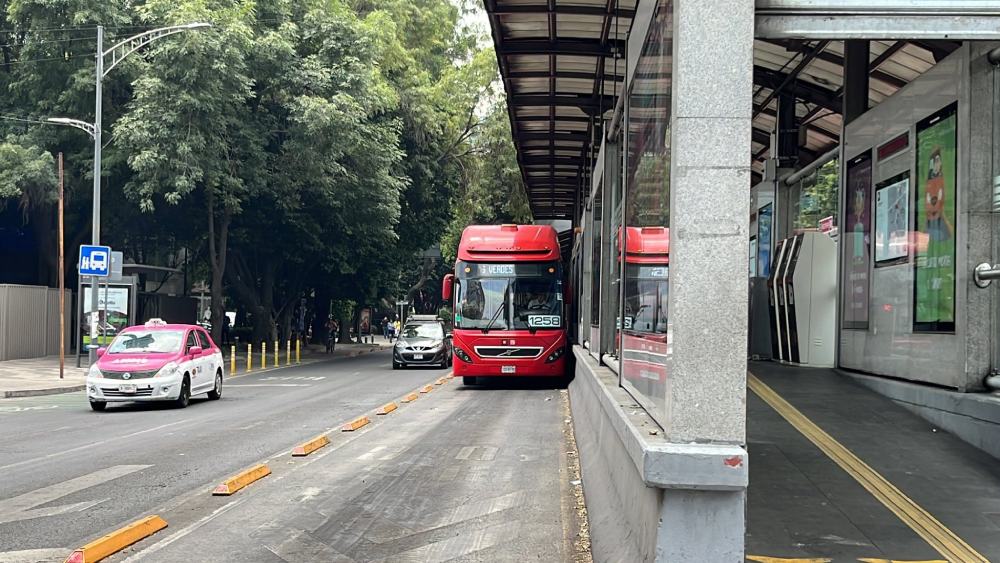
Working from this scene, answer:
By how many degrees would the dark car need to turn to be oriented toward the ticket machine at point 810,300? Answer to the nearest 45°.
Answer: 0° — it already faces it

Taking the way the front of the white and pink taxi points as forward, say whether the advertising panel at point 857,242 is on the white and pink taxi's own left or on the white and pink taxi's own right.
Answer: on the white and pink taxi's own left

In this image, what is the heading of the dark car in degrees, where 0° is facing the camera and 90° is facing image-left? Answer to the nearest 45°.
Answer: approximately 0°

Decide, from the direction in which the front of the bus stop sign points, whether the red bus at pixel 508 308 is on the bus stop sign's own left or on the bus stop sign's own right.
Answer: on the bus stop sign's own left

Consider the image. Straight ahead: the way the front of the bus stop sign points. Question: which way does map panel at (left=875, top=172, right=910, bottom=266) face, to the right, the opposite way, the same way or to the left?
to the right

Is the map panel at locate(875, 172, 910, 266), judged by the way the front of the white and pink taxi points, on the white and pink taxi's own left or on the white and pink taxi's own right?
on the white and pink taxi's own left

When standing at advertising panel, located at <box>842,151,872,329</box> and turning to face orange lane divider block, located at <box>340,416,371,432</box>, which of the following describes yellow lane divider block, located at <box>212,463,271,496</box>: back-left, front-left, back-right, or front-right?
front-left

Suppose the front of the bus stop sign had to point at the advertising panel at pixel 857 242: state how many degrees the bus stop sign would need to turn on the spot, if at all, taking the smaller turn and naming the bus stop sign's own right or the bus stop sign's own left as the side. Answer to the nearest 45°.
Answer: approximately 45° to the bus stop sign's own left

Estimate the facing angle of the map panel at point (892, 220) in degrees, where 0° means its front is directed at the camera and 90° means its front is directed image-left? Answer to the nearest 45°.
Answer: approximately 45°

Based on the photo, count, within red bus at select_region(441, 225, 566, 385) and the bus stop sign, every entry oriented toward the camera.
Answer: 2

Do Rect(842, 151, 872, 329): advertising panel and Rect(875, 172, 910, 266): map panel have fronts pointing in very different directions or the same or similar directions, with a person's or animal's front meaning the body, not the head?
same or similar directions

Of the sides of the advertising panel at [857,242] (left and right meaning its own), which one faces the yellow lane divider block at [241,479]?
front

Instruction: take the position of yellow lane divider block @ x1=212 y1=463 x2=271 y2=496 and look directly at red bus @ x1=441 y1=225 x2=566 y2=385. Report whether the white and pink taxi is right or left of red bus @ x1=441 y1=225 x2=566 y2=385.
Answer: left

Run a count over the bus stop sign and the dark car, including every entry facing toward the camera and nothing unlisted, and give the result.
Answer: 2

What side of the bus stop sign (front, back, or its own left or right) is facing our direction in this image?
front

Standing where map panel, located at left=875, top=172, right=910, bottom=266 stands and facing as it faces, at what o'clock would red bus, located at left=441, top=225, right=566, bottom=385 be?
The red bus is roughly at 3 o'clock from the map panel.

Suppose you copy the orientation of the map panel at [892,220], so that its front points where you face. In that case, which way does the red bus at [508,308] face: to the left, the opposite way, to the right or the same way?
to the left

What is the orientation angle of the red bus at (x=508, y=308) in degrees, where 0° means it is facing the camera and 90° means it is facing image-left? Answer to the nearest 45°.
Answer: approximately 0°

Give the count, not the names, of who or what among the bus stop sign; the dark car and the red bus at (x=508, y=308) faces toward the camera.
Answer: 3
